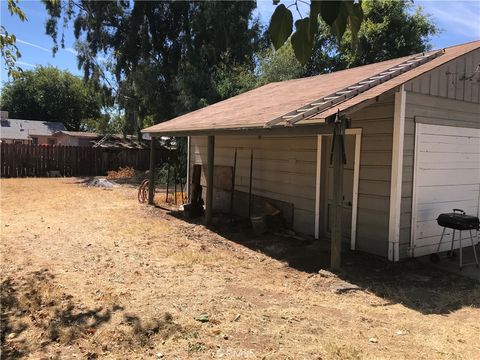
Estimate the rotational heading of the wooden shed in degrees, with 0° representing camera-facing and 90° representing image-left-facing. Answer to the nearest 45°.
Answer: approximately 315°

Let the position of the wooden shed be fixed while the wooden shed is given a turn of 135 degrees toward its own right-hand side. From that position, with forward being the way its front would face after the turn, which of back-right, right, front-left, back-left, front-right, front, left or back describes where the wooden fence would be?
front-right

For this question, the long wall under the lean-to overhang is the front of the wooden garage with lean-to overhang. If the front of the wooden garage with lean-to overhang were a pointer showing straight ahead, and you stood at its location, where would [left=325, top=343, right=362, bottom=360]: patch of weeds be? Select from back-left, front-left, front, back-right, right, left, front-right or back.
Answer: front-left

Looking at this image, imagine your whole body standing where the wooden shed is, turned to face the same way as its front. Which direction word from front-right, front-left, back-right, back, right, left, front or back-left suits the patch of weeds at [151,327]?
right

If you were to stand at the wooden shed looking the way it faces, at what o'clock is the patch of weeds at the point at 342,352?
The patch of weeds is roughly at 2 o'clock from the wooden shed.

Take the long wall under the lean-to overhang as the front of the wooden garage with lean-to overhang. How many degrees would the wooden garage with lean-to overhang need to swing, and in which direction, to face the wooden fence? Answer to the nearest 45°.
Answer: approximately 90° to its right
